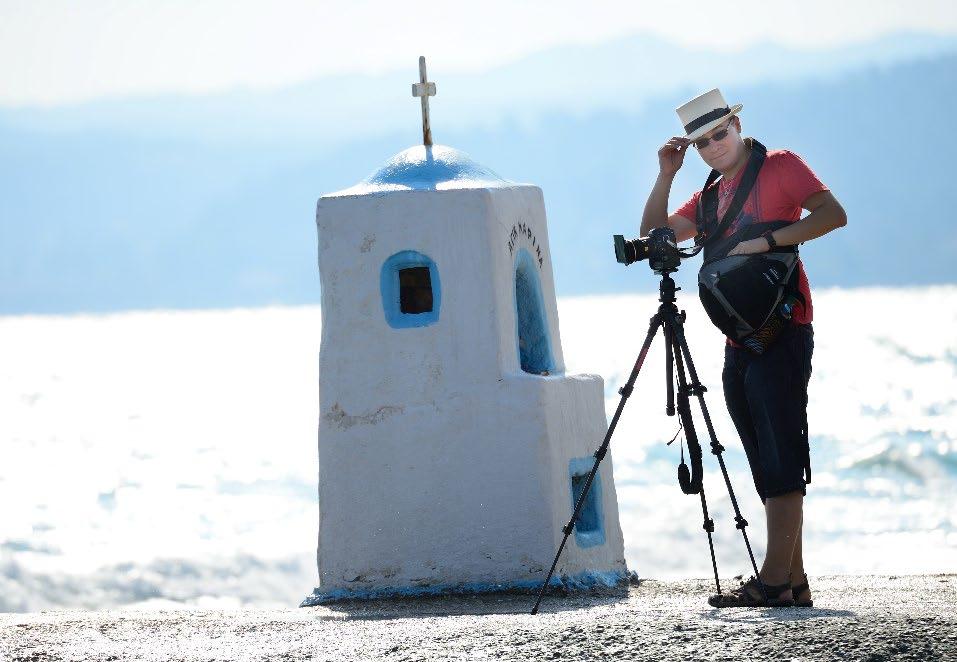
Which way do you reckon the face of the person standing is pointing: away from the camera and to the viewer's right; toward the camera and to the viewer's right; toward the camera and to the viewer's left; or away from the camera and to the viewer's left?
toward the camera and to the viewer's left

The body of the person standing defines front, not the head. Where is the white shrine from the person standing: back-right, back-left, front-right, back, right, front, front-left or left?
right

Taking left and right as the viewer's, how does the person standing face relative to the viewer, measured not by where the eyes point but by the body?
facing the viewer and to the left of the viewer
